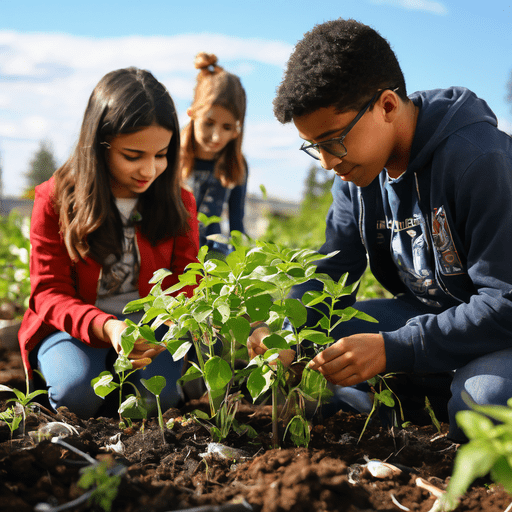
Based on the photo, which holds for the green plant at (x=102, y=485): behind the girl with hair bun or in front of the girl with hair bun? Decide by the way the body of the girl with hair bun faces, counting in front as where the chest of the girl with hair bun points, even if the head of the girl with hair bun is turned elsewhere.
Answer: in front

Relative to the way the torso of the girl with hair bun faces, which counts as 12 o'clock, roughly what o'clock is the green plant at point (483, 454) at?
The green plant is roughly at 12 o'clock from the girl with hair bun.

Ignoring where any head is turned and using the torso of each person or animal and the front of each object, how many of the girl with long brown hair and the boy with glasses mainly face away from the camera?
0

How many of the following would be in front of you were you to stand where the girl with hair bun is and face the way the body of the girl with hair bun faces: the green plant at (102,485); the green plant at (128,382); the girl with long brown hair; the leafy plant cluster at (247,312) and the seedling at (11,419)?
5

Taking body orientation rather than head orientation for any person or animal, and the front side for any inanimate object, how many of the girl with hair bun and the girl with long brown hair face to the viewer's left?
0

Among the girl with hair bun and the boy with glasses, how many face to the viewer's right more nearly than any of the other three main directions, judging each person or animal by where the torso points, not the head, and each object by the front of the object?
0

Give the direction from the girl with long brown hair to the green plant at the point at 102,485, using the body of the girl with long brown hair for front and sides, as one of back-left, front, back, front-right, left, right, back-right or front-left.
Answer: front-right

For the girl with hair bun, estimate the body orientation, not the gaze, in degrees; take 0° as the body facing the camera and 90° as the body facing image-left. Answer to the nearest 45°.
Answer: approximately 0°
